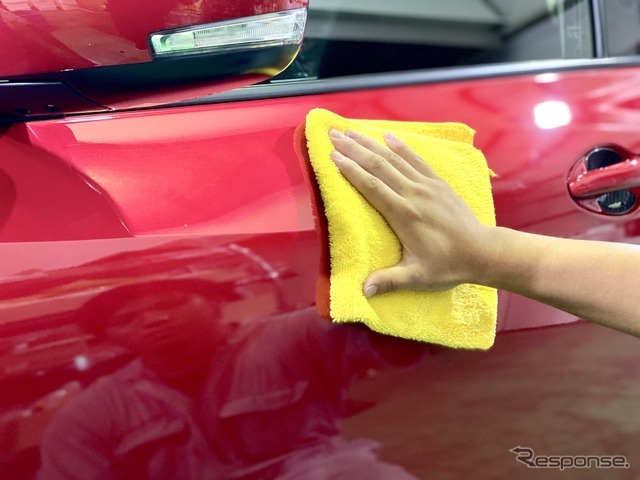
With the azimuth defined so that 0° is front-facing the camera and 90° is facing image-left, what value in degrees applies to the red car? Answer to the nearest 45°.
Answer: approximately 90°
